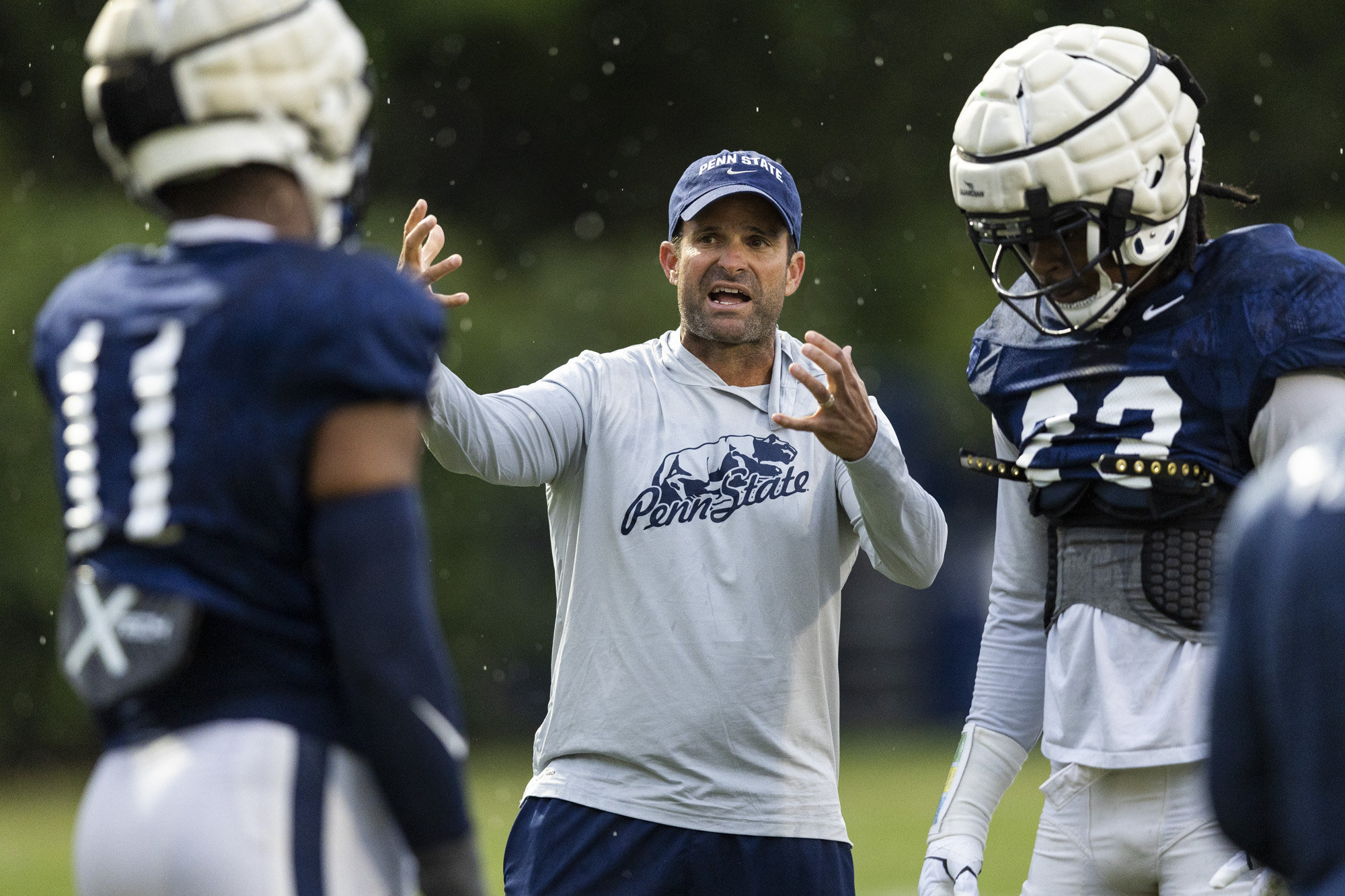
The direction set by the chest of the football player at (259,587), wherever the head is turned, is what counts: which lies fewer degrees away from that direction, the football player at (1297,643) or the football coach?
the football coach

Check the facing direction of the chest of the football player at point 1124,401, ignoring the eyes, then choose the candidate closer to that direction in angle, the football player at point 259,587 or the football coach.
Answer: the football player

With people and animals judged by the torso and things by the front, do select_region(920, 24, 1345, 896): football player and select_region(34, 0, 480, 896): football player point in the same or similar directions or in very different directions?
very different directions

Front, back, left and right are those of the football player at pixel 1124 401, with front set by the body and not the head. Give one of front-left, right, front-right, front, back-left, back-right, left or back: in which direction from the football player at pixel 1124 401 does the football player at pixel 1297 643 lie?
front-left

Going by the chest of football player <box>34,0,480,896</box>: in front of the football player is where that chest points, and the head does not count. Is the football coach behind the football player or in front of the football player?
in front

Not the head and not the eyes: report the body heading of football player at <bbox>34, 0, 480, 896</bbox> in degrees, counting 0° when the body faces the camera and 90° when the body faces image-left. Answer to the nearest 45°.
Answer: approximately 225°

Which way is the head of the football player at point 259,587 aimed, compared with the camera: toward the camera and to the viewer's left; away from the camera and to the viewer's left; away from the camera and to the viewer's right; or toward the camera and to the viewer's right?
away from the camera and to the viewer's right

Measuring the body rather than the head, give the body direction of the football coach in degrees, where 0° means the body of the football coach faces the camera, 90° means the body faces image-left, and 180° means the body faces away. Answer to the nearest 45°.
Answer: approximately 0°

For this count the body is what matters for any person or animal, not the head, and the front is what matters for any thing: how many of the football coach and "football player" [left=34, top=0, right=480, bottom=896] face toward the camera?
1

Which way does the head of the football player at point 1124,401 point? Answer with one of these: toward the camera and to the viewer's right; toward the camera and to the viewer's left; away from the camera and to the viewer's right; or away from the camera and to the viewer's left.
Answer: toward the camera and to the viewer's left

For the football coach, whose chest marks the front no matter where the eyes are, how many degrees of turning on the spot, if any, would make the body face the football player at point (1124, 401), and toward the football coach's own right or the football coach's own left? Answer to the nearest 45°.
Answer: approximately 45° to the football coach's own left

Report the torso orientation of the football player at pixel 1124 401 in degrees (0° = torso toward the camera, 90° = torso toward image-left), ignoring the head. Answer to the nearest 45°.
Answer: approximately 45°
